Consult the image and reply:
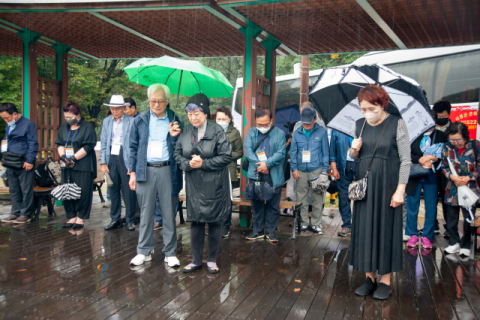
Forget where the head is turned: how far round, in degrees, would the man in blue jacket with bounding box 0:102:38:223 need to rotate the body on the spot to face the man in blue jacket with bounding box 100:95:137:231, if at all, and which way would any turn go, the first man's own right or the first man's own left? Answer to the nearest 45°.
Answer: approximately 90° to the first man's own left

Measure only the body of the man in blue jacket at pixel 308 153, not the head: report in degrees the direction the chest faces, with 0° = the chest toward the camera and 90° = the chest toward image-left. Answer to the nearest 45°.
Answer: approximately 0°

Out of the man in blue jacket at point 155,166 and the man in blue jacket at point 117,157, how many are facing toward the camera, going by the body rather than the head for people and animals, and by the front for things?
2

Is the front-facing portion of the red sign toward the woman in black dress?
yes

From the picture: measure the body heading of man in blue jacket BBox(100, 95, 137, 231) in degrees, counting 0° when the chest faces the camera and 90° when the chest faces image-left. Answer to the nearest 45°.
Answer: approximately 0°

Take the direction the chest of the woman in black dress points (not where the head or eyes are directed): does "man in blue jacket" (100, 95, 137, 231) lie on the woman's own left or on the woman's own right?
on the woman's own right

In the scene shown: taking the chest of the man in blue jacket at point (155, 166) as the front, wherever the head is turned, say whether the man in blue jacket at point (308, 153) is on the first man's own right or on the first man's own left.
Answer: on the first man's own left

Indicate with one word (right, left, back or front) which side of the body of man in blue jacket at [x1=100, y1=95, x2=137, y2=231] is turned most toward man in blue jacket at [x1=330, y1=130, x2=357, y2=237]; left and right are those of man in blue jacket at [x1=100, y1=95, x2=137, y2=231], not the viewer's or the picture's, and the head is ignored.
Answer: left

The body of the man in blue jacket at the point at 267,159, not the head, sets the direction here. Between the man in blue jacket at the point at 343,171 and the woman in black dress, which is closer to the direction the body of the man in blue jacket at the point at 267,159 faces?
the woman in black dress

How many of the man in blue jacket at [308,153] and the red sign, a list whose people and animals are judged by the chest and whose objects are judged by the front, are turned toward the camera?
2

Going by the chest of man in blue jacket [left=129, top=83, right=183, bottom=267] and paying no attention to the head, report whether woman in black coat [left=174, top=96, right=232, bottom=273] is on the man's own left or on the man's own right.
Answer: on the man's own left

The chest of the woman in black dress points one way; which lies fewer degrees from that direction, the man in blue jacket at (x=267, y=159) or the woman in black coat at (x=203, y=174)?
the woman in black coat

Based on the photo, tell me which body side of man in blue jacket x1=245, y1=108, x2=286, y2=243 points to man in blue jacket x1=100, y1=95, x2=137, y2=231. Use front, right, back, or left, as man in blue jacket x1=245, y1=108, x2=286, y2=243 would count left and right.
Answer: right
